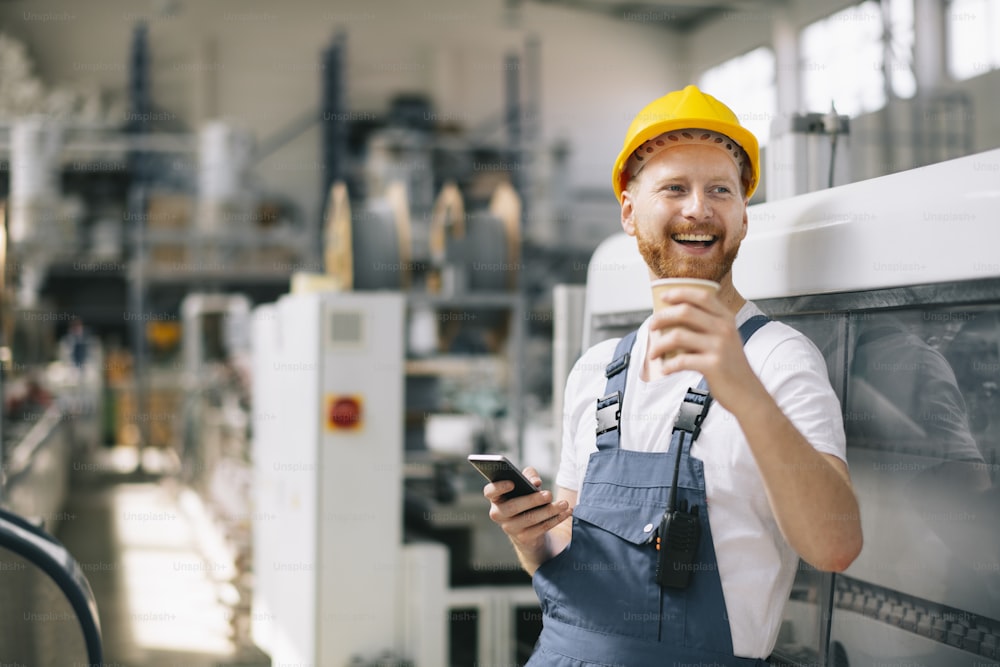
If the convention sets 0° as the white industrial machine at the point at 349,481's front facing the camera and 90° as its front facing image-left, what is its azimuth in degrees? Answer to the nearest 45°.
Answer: approximately 315°

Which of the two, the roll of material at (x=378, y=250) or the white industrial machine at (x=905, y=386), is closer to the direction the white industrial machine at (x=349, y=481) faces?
the white industrial machine

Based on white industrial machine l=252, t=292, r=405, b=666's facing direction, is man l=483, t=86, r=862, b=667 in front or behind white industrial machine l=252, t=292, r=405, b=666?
in front

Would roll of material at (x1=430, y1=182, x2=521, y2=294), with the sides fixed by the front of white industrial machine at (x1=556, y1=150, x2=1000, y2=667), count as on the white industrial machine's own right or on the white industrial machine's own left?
on the white industrial machine's own right
